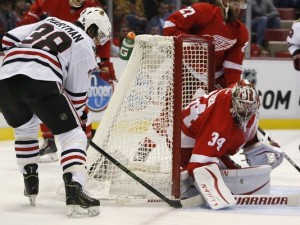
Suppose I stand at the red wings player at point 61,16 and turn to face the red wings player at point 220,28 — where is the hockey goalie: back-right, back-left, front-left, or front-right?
front-right

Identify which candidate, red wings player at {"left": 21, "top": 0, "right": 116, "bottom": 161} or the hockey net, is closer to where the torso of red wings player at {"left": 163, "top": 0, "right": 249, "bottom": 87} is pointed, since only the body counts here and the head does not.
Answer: the hockey net

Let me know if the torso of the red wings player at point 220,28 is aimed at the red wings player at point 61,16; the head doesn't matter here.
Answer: no

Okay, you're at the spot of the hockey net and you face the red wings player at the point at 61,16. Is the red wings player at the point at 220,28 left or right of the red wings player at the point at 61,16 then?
right

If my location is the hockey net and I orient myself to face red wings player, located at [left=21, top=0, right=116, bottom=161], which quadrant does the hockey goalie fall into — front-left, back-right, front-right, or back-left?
back-right

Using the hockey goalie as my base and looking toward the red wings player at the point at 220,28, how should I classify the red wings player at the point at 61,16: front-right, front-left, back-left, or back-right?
front-left
